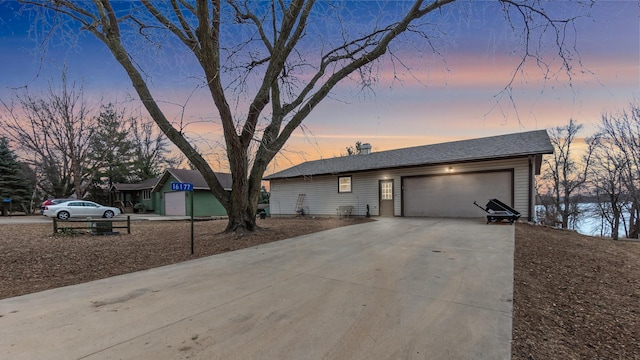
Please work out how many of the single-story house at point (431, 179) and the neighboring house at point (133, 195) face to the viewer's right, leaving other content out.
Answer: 0

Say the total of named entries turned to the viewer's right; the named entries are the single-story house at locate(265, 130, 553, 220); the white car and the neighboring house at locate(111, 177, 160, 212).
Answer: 1

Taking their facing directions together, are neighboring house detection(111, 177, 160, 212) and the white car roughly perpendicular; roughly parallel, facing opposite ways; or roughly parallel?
roughly perpendicular

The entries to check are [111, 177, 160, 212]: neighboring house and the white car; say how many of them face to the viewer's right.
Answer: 1

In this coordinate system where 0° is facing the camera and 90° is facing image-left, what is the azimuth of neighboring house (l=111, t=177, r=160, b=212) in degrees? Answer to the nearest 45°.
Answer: approximately 0°

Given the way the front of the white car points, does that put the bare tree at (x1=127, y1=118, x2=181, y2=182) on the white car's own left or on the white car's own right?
on the white car's own left

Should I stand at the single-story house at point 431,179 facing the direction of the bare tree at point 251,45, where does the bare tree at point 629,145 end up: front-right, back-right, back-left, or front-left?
back-left

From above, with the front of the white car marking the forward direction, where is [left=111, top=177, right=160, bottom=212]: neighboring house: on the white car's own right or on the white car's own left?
on the white car's own left

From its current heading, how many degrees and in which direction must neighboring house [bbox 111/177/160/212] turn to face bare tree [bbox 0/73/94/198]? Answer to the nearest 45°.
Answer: approximately 45° to its right

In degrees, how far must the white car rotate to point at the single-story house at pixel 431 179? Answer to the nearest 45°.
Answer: approximately 45° to its right

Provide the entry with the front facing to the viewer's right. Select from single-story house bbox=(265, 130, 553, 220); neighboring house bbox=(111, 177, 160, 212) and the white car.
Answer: the white car

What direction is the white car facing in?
to the viewer's right
